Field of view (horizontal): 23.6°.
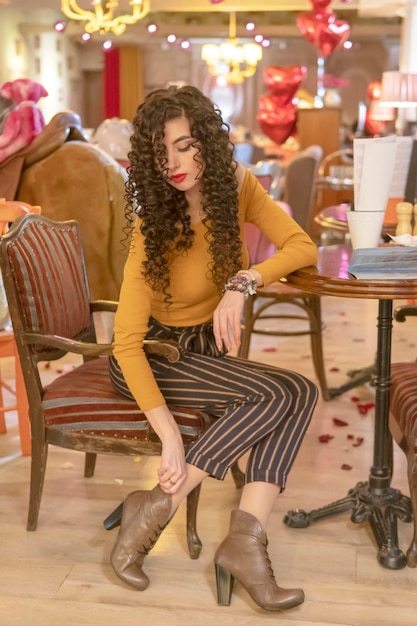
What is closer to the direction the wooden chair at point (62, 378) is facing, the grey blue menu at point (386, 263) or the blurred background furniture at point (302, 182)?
the grey blue menu

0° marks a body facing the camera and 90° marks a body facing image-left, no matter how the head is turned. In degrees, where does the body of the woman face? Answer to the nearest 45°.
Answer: approximately 315°

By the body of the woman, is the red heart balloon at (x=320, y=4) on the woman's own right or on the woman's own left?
on the woman's own left

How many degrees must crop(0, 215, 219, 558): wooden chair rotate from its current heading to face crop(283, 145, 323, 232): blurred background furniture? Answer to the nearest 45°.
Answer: approximately 135° to its left

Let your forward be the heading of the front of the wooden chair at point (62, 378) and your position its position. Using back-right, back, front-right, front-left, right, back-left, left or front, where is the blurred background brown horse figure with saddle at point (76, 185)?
back-left

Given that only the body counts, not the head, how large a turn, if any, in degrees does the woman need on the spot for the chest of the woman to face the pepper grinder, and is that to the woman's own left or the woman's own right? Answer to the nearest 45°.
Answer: approximately 90° to the woman's own left

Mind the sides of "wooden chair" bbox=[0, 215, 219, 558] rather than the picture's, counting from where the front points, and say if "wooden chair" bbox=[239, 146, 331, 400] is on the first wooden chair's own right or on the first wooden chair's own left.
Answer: on the first wooden chair's own left

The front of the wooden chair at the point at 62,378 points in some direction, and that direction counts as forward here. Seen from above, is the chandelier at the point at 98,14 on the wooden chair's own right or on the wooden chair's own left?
on the wooden chair's own left

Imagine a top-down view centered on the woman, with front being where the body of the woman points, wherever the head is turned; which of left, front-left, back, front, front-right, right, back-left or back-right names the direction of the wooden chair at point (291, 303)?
back-left

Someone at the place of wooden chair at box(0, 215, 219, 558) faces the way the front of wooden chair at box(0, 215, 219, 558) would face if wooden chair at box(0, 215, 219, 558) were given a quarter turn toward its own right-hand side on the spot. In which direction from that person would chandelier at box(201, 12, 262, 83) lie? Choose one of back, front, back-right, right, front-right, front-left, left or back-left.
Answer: back-right

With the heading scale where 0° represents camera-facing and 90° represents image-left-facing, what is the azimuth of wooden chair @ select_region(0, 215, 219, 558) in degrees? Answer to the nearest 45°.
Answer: approximately 315°

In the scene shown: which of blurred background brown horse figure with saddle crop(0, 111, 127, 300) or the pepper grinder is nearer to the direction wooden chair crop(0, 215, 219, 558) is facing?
the pepper grinder
